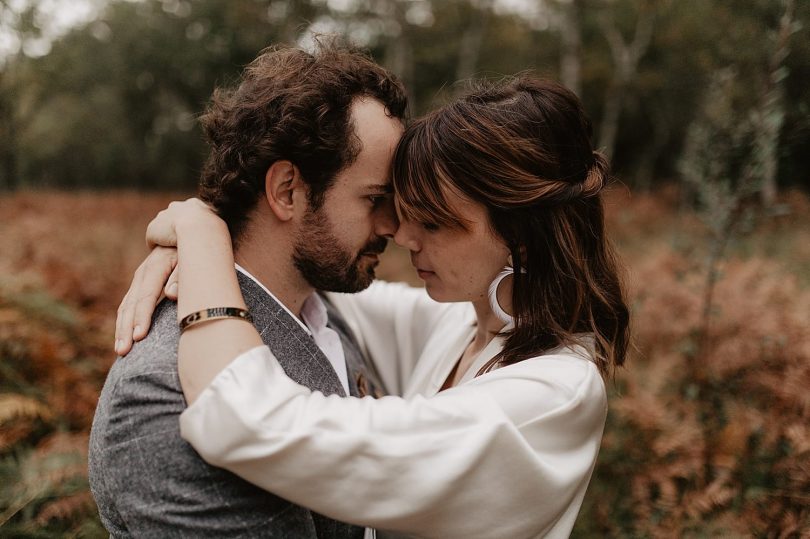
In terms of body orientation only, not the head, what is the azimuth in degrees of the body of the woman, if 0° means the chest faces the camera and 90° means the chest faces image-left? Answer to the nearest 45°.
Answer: approximately 90°

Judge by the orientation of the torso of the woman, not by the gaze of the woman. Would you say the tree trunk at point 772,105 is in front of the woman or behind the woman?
behind

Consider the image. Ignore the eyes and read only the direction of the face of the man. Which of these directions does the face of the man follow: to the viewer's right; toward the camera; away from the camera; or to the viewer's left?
to the viewer's right

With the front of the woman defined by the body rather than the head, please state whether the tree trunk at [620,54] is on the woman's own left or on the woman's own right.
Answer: on the woman's own right

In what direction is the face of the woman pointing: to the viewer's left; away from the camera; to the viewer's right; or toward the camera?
to the viewer's left
